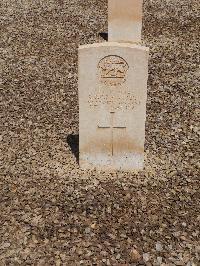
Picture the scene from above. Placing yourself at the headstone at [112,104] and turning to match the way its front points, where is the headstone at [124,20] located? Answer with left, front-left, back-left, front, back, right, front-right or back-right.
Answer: back

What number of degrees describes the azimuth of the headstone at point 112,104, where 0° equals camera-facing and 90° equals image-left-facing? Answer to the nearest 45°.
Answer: approximately 0°
